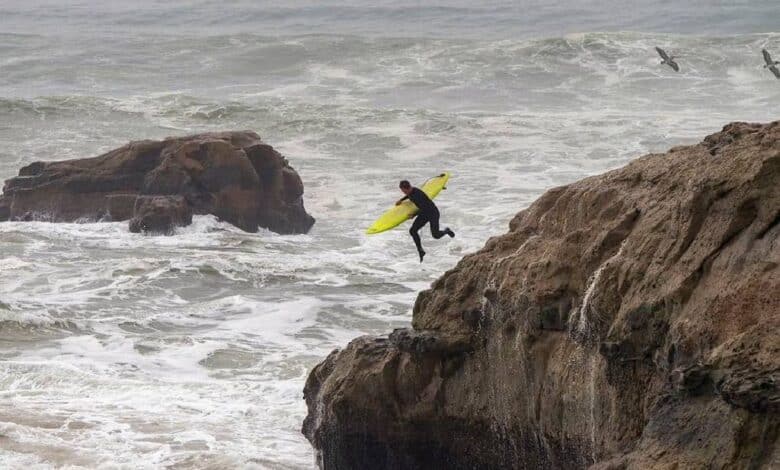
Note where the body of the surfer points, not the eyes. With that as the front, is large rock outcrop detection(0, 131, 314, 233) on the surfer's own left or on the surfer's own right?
on the surfer's own right

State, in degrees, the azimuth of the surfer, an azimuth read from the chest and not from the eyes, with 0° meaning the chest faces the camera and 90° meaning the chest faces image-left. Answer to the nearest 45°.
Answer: approximately 90°

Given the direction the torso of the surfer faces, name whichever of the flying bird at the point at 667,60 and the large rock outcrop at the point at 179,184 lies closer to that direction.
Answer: the large rock outcrop

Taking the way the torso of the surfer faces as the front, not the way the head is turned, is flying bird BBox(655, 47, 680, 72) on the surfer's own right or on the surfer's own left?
on the surfer's own right
